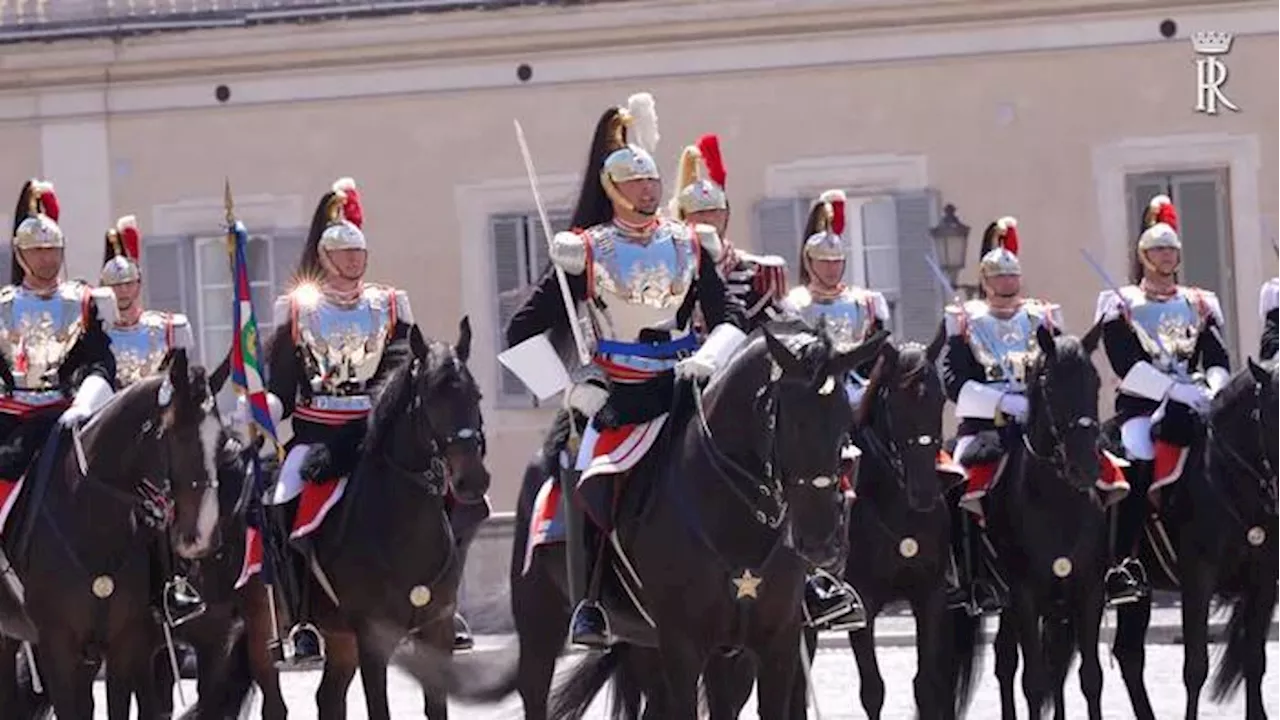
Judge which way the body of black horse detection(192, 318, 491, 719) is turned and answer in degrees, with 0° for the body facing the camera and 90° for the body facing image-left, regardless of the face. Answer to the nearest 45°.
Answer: approximately 315°

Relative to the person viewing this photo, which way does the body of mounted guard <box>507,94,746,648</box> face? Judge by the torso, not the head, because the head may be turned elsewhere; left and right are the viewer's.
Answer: facing the viewer and to the right of the viewer

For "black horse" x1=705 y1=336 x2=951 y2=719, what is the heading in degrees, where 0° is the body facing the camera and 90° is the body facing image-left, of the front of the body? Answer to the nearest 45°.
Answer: approximately 315°

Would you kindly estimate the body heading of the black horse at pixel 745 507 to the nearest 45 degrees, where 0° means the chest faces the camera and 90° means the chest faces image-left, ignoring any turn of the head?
approximately 315°

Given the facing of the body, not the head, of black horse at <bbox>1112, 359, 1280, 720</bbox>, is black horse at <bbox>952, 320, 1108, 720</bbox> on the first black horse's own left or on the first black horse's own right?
on the first black horse's own right
